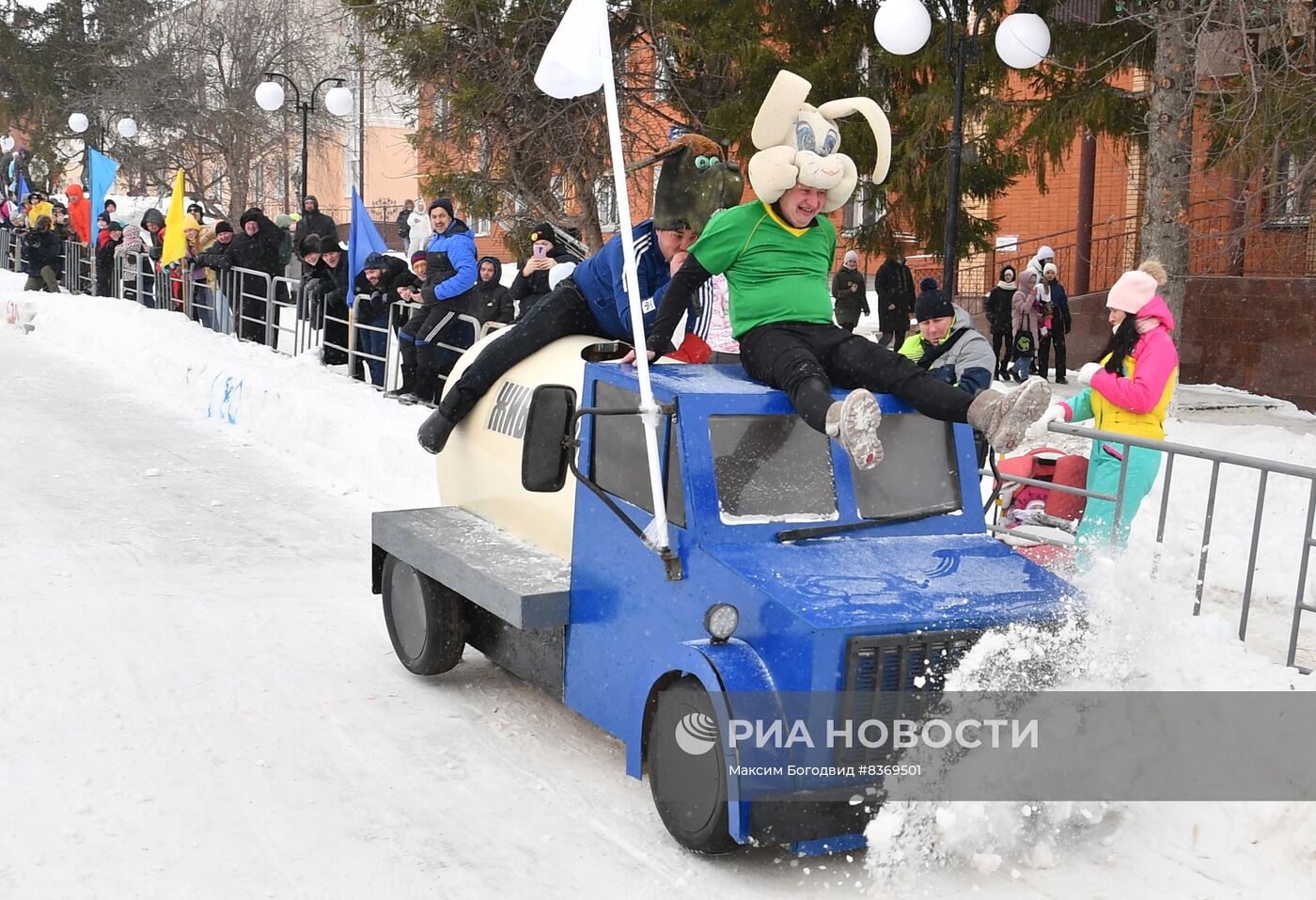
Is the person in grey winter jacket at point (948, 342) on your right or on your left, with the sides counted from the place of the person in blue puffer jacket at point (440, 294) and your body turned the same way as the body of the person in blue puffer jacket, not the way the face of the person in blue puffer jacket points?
on your left

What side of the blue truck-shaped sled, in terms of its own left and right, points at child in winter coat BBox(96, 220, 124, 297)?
back

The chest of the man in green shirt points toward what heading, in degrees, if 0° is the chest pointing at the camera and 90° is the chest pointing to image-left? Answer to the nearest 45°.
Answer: approximately 315°

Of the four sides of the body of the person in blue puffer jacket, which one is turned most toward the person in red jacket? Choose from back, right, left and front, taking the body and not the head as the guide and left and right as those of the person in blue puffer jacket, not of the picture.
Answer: right

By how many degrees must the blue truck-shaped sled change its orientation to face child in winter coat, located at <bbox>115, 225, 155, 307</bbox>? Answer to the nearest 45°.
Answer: approximately 180°

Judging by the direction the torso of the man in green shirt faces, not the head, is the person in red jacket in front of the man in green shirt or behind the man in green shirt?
behind

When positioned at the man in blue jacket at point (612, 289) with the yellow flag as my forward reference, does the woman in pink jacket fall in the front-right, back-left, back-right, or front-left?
back-right

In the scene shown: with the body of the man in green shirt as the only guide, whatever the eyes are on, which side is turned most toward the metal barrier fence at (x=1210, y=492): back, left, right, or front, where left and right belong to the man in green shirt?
left

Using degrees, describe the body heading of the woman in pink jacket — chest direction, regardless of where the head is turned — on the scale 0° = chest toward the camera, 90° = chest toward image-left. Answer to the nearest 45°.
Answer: approximately 90°

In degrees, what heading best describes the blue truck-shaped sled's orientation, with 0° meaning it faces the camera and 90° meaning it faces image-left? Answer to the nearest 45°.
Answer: approximately 315°

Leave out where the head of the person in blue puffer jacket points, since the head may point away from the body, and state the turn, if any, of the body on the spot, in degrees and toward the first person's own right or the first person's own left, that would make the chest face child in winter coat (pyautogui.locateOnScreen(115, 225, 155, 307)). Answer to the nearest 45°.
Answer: approximately 90° to the first person's own right

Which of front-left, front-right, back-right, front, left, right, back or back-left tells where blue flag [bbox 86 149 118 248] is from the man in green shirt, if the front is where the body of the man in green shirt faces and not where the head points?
back
